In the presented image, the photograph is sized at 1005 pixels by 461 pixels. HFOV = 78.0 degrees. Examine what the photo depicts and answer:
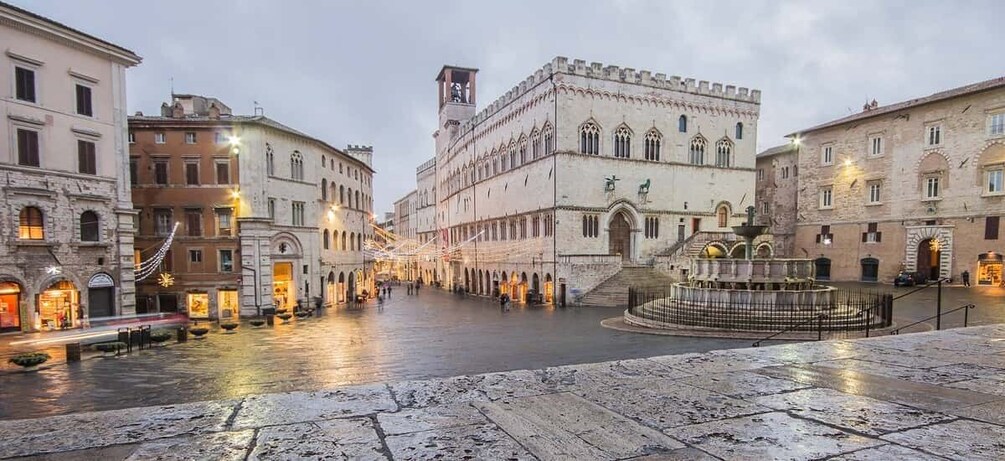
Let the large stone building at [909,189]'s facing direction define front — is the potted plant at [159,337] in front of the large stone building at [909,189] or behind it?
in front

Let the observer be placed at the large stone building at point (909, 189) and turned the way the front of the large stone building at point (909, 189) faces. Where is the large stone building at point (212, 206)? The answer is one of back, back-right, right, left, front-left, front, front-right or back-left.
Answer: front

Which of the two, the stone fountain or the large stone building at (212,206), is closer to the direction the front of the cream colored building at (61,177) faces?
the stone fountain

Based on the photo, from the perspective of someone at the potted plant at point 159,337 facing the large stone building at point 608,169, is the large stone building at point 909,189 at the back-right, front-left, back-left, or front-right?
front-right

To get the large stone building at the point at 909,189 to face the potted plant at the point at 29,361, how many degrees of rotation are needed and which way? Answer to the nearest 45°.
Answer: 0° — it already faces it

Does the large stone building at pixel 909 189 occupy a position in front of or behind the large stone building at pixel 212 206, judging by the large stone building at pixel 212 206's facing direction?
in front

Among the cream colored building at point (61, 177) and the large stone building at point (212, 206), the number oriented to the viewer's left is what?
0

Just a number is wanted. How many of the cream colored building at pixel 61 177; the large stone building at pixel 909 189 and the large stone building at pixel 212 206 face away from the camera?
0

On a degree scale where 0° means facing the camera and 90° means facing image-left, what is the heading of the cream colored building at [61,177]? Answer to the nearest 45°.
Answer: approximately 315°

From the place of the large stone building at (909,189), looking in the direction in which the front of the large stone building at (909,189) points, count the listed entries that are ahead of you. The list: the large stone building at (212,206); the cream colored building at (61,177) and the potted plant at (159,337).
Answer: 3

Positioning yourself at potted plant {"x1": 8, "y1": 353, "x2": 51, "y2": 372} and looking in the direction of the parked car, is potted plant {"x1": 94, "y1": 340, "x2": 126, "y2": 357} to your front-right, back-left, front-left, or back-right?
front-left

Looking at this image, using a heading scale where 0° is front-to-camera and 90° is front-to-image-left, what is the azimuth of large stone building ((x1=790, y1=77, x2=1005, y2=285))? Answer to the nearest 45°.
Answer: approximately 45°

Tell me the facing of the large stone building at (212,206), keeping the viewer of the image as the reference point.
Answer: facing the viewer and to the right of the viewer

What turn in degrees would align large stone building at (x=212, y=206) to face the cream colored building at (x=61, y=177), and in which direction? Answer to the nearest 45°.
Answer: approximately 90° to its right
